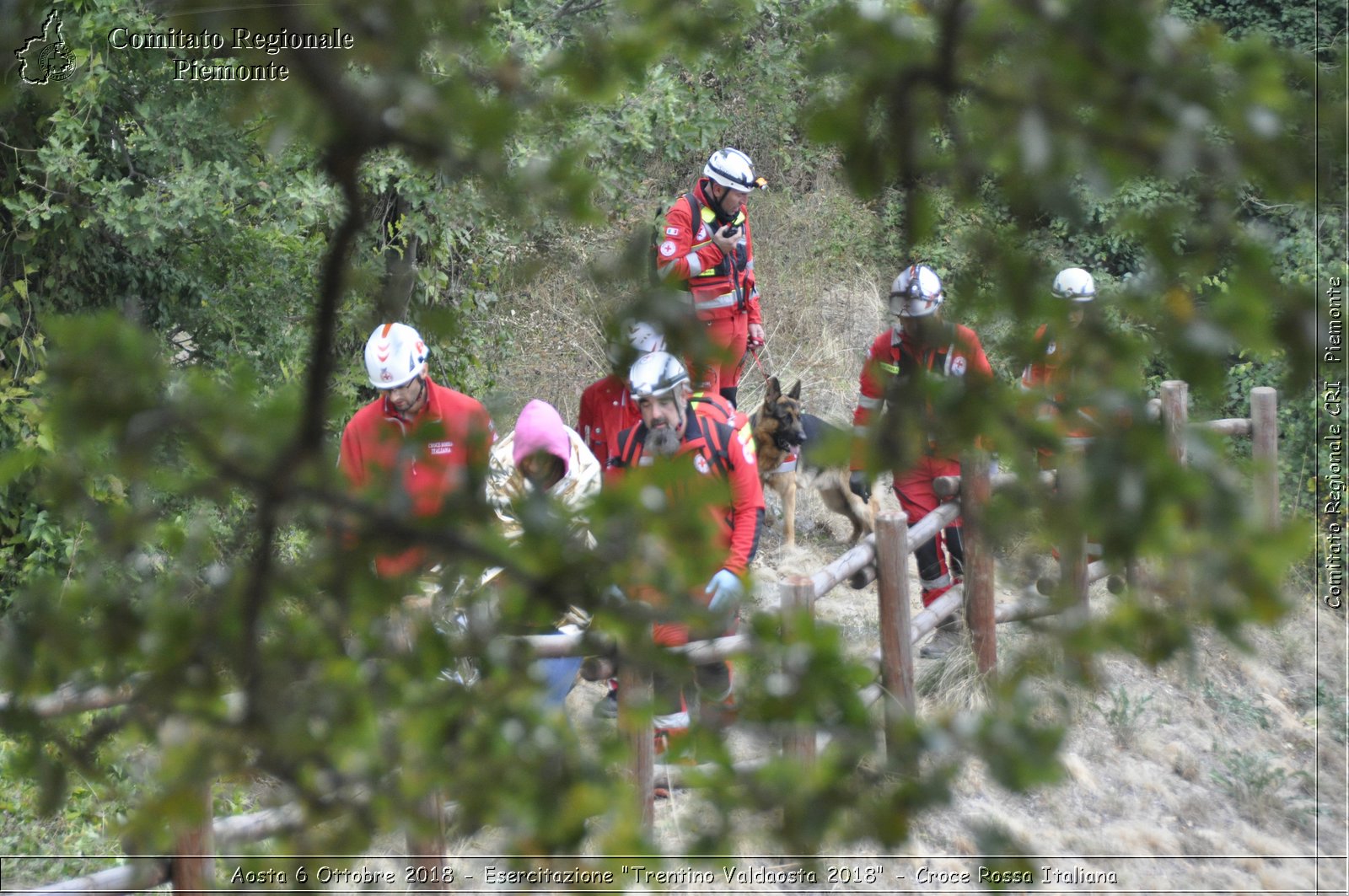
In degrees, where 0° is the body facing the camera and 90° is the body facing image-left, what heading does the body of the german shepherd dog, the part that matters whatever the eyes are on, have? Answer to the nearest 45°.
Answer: approximately 45°

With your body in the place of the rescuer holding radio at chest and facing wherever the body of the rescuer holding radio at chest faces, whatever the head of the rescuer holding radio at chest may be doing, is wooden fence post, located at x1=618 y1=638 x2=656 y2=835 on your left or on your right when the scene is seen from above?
on your right

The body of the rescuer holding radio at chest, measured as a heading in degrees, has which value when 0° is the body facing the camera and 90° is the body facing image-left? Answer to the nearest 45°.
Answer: approximately 315°

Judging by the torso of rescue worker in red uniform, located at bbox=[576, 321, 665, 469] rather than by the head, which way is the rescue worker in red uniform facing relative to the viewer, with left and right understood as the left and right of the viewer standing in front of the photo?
facing the viewer and to the right of the viewer

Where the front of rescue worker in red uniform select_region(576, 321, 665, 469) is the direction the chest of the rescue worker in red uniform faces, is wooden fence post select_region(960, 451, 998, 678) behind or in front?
in front

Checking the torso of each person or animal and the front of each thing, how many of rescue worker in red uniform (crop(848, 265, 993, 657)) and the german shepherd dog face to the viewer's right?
0

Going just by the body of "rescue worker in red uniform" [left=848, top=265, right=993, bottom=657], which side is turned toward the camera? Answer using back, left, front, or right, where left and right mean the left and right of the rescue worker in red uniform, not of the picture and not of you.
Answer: front
